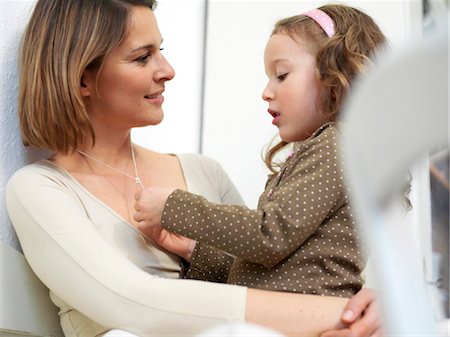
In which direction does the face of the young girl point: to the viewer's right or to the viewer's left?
to the viewer's left

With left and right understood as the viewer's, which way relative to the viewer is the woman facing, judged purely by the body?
facing the viewer and to the right of the viewer

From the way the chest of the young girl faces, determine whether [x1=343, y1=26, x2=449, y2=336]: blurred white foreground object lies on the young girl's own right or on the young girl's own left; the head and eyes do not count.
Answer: on the young girl's own left

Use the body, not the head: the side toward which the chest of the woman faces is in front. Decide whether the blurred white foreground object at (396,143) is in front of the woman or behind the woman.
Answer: in front

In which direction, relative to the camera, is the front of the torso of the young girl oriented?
to the viewer's left

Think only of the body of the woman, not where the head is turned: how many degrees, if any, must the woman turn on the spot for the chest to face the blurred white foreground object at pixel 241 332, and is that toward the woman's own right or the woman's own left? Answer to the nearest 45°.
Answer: approximately 45° to the woman's own right

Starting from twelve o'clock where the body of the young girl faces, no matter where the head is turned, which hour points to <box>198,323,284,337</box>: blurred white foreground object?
The blurred white foreground object is roughly at 9 o'clock from the young girl.
